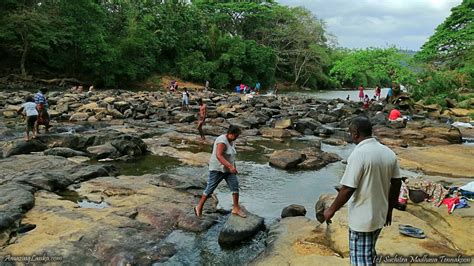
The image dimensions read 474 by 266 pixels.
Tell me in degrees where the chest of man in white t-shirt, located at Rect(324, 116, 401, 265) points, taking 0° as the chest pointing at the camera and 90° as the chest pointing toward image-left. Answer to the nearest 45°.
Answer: approximately 135°

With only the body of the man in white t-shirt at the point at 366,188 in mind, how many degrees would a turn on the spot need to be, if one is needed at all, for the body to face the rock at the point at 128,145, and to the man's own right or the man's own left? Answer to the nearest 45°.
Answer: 0° — they already face it

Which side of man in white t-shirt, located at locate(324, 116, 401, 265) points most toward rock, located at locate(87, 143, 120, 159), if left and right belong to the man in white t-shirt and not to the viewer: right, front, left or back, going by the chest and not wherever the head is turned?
front

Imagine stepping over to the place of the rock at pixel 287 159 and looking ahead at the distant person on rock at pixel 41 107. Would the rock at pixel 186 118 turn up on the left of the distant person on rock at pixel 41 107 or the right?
right
